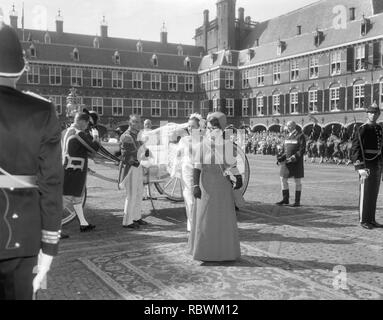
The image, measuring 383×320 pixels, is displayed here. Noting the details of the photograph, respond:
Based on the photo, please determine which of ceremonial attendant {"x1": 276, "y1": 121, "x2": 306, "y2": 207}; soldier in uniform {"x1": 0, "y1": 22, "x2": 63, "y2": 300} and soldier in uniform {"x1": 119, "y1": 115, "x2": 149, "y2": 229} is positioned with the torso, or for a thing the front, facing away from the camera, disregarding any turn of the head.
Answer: soldier in uniform {"x1": 0, "y1": 22, "x2": 63, "y2": 300}

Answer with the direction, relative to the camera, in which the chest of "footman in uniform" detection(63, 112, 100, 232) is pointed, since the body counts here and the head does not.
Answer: to the viewer's right

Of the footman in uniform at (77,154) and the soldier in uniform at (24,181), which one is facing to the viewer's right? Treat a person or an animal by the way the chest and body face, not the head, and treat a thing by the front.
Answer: the footman in uniform at (77,154)

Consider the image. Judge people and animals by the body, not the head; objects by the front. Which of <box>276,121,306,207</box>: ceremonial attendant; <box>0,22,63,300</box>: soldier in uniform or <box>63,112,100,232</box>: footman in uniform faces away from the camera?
<box>0,22,63,300</box>: soldier in uniform

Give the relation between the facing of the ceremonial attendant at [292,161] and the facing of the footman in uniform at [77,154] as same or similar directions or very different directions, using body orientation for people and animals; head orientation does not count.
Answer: very different directions

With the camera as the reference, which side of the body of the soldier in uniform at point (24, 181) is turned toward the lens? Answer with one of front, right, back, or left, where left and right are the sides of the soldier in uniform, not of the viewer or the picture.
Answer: back

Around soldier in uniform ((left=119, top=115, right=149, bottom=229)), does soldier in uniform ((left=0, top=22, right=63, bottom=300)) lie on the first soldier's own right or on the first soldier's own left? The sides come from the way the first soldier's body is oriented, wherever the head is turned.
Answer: on the first soldier's own right

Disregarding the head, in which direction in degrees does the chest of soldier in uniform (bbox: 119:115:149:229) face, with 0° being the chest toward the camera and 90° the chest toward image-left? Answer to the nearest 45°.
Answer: approximately 315°

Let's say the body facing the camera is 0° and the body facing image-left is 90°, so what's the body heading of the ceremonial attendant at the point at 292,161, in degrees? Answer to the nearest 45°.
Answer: approximately 45°

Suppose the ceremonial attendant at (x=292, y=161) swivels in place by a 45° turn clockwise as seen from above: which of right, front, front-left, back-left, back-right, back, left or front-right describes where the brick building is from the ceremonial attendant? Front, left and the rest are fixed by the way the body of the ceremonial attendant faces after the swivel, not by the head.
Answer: right

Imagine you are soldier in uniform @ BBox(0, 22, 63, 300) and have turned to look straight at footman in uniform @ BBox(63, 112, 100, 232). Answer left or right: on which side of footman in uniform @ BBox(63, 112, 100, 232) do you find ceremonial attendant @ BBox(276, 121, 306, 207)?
right
